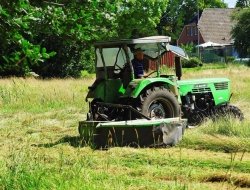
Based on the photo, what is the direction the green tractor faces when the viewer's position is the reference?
facing away from the viewer and to the right of the viewer

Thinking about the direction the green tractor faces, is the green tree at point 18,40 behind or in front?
behind
